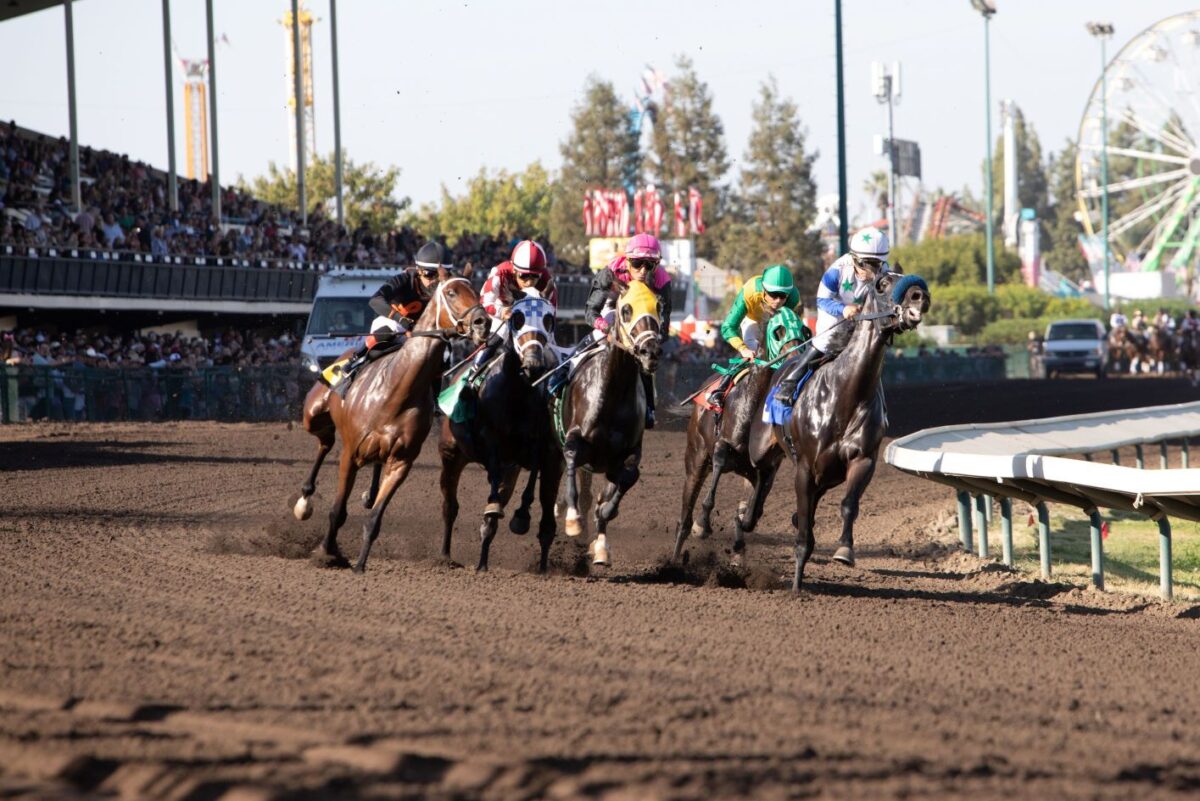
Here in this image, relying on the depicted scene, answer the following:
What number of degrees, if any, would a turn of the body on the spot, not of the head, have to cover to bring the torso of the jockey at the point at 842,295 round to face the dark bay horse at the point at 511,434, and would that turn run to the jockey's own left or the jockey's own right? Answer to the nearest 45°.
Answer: approximately 135° to the jockey's own right

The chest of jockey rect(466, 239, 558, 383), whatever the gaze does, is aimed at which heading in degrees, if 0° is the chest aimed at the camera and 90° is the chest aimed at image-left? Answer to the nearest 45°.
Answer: approximately 315°

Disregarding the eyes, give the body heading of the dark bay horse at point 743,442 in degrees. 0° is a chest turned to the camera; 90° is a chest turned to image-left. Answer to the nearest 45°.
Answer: approximately 315°

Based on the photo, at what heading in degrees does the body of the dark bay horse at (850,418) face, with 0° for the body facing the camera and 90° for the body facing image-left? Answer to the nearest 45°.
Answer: approximately 315°

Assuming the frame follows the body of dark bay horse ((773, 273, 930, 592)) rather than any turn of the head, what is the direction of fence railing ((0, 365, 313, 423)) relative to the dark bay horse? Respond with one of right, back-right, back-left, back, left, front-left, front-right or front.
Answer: back

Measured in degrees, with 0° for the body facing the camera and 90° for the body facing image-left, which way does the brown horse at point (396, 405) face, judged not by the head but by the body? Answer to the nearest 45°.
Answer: approximately 315°

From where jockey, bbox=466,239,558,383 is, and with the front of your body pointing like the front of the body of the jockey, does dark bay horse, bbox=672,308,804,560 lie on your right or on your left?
on your left

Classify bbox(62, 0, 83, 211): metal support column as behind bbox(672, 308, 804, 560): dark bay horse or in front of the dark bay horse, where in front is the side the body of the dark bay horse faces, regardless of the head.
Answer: behind
